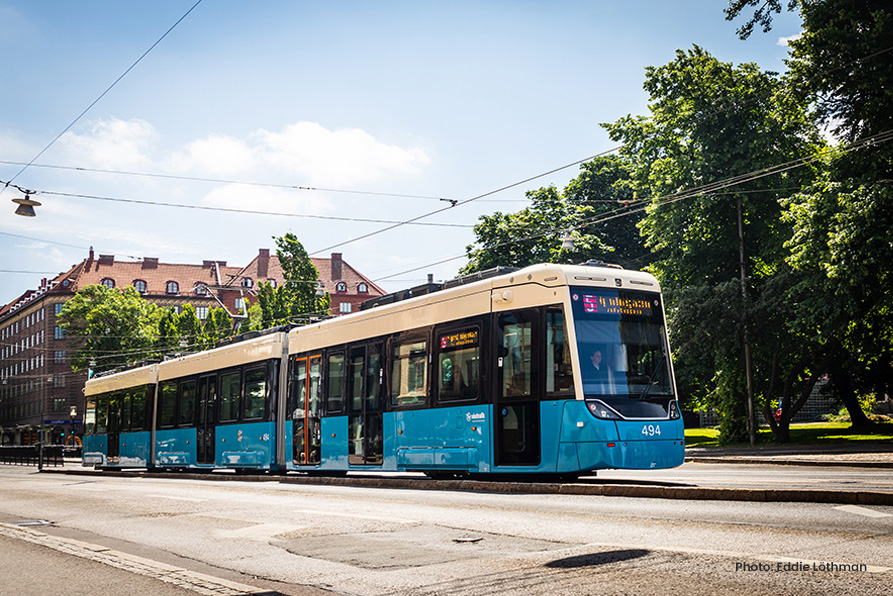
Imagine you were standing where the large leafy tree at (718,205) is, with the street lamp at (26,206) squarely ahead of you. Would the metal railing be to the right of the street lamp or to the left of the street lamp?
right

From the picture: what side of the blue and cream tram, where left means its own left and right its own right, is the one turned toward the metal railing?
back

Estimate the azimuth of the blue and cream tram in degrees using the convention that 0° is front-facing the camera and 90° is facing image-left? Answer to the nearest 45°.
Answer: approximately 315°

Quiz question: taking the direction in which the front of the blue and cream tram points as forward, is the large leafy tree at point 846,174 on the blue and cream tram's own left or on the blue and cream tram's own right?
on the blue and cream tram's own left

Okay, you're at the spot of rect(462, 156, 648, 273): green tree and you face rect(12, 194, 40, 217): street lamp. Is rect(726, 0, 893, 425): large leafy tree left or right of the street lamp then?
left
